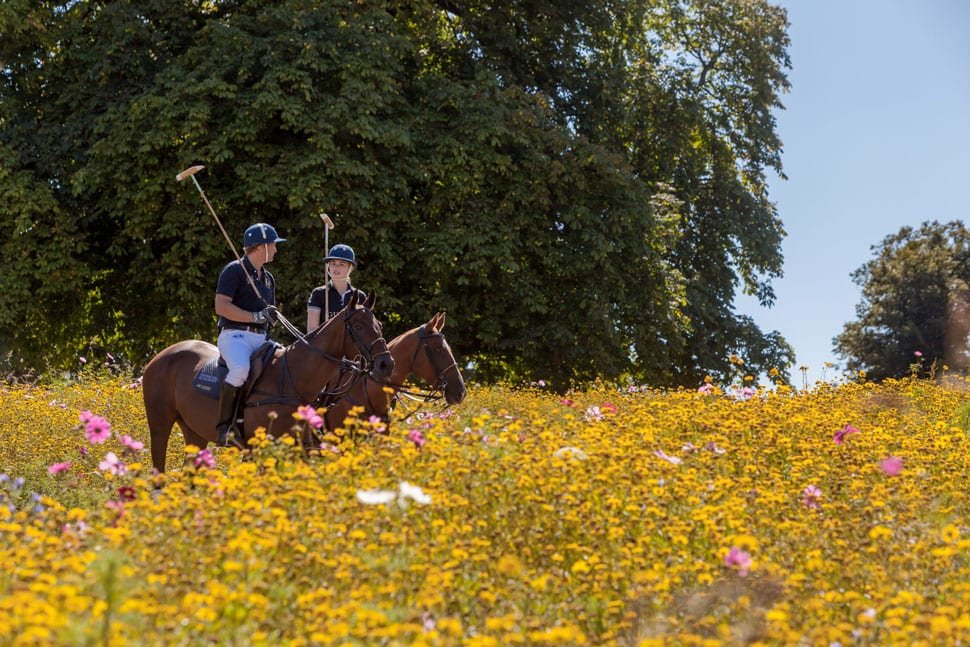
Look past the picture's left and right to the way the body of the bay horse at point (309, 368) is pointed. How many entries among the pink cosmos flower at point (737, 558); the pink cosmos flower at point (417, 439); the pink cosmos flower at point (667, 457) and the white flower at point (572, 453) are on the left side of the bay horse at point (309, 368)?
0

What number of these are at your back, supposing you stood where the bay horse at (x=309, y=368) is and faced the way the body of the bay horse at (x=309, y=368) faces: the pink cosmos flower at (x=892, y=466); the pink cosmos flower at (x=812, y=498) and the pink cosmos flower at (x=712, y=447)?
0

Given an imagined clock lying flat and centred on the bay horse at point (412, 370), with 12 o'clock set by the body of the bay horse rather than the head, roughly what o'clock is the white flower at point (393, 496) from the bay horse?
The white flower is roughly at 3 o'clock from the bay horse.

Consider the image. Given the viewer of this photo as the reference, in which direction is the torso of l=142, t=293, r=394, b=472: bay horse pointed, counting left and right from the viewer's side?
facing to the right of the viewer

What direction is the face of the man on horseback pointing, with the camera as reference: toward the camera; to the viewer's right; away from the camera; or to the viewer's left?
to the viewer's right

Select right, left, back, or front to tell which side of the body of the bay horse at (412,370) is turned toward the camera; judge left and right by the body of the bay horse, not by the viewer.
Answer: right

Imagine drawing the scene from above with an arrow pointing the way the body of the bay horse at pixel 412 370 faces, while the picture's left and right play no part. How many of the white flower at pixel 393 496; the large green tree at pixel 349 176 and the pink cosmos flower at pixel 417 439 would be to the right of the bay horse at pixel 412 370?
2

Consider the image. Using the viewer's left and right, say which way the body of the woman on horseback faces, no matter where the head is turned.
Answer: facing the viewer and to the right of the viewer

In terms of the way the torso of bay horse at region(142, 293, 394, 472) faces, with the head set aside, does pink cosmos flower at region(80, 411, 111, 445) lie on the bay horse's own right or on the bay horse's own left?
on the bay horse's own right

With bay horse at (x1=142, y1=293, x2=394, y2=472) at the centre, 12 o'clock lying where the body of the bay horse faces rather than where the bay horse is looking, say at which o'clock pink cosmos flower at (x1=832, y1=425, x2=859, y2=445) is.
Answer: The pink cosmos flower is roughly at 1 o'clock from the bay horse.

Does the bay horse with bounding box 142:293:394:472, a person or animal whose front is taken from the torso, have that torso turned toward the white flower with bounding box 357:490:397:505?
no

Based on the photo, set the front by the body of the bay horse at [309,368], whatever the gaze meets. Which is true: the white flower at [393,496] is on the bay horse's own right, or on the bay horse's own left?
on the bay horse's own right

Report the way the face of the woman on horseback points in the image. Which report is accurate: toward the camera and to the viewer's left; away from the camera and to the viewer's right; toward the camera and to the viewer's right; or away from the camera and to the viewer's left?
toward the camera and to the viewer's left

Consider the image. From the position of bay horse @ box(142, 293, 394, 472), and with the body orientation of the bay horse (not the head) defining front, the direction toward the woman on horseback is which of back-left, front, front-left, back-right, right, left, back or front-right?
left

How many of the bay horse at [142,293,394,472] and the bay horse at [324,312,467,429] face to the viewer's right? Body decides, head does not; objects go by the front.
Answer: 2

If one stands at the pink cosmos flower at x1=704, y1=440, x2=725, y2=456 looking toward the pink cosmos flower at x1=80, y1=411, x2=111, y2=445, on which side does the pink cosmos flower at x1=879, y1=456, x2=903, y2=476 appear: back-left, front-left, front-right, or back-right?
back-left

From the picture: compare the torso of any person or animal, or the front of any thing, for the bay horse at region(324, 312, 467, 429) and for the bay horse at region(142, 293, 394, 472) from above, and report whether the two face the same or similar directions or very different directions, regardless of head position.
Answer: same or similar directions
